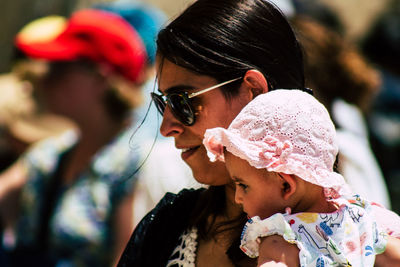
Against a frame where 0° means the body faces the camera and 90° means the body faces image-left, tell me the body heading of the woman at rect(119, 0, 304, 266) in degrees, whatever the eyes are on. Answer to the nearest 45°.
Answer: approximately 45°

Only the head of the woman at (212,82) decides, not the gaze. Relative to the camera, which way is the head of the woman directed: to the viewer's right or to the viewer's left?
to the viewer's left

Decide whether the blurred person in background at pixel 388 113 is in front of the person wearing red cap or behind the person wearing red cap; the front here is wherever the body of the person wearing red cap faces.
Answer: behind

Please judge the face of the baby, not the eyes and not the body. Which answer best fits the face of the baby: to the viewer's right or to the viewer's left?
to the viewer's left

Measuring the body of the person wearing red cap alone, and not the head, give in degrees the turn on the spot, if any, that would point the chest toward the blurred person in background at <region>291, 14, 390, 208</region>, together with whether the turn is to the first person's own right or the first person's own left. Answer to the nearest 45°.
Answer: approximately 135° to the first person's own left

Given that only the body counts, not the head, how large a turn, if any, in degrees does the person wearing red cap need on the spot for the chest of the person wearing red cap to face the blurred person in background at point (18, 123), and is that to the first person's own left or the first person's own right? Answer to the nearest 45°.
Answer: approximately 90° to the first person's own right

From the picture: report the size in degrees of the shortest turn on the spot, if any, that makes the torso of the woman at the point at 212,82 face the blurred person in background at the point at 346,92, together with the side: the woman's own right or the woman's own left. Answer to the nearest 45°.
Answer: approximately 180°
